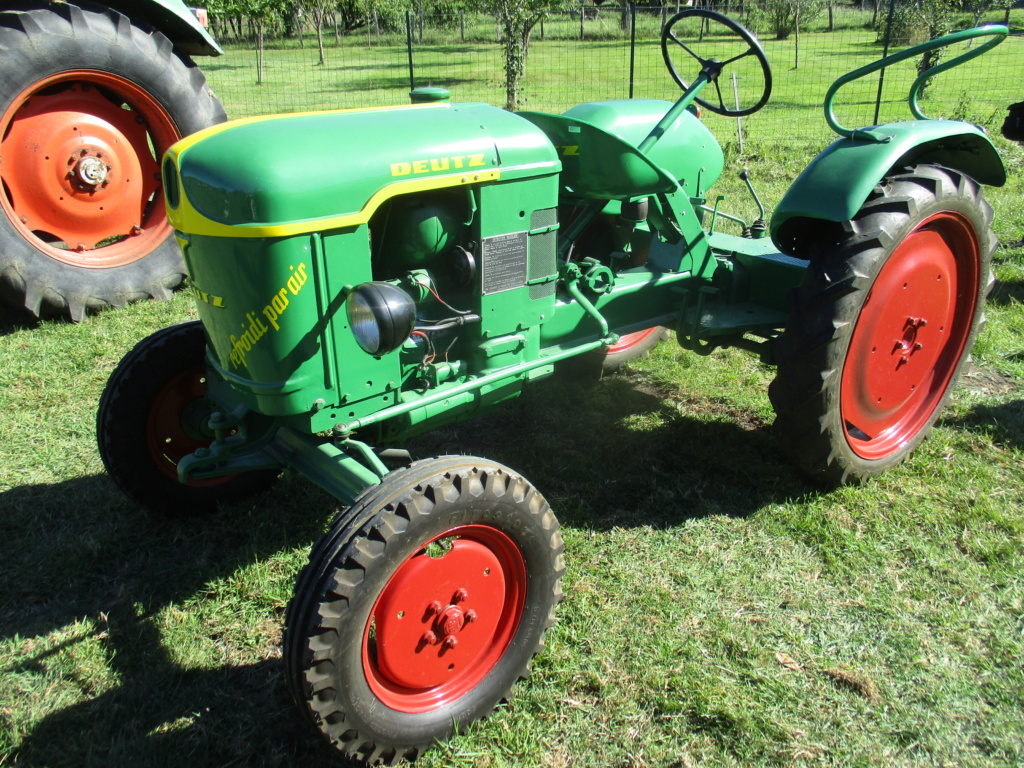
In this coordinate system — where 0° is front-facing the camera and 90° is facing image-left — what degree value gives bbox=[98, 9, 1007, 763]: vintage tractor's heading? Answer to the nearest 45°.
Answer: approximately 45°

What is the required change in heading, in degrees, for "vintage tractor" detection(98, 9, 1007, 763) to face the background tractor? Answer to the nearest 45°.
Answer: approximately 90° to its right

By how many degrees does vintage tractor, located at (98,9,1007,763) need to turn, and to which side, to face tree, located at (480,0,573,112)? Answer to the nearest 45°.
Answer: approximately 135° to its right

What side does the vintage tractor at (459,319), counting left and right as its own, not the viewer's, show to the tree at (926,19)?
back
